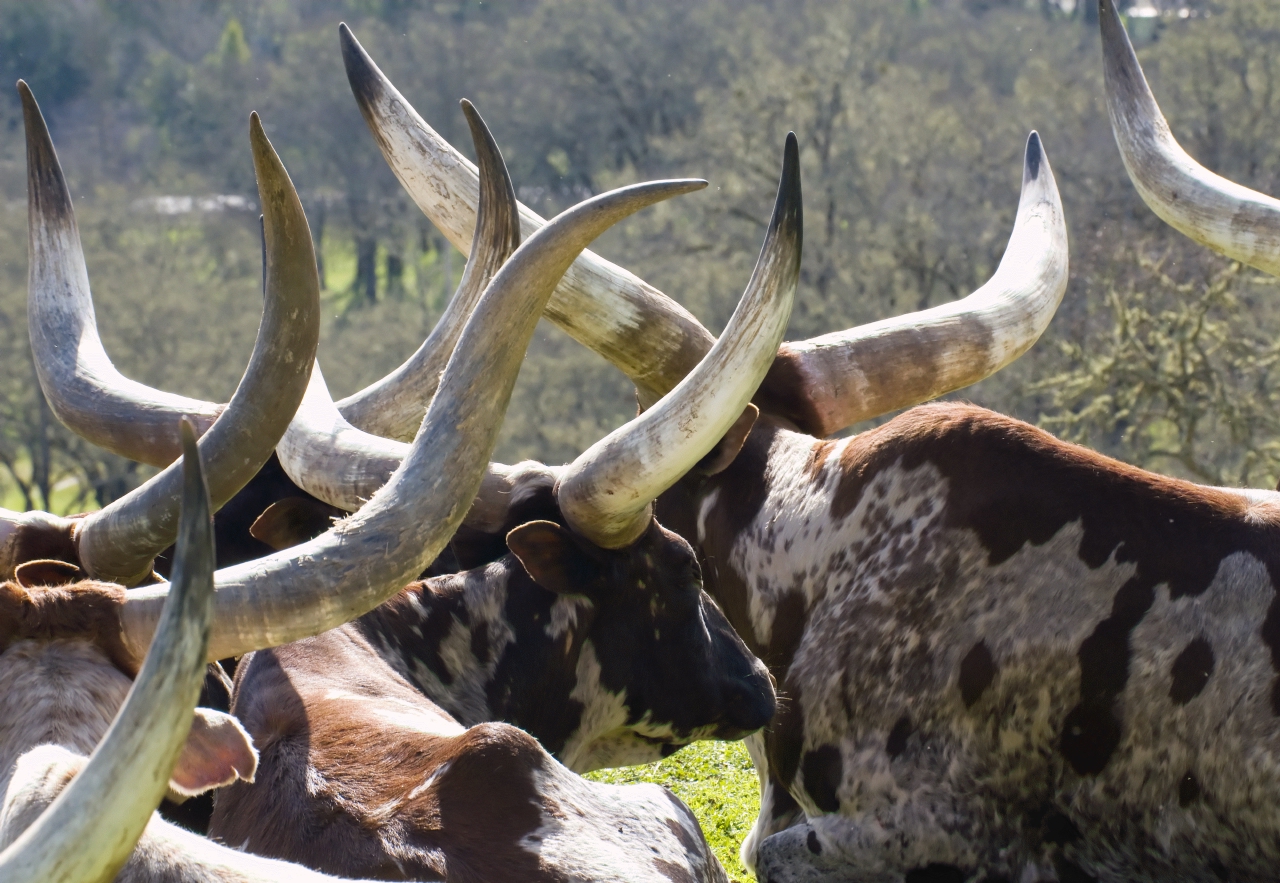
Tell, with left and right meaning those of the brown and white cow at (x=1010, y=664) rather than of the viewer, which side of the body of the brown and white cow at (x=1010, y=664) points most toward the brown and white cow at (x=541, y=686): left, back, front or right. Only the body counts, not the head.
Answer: front

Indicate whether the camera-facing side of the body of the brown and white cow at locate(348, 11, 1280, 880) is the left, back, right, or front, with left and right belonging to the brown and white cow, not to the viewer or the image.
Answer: left

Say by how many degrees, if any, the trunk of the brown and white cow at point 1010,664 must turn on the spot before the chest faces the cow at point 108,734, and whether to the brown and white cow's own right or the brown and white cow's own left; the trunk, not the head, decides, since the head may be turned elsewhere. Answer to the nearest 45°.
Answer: approximately 45° to the brown and white cow's own left

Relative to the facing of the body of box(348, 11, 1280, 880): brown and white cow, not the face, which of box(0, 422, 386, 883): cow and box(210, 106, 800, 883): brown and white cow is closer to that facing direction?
the brown and white cow
